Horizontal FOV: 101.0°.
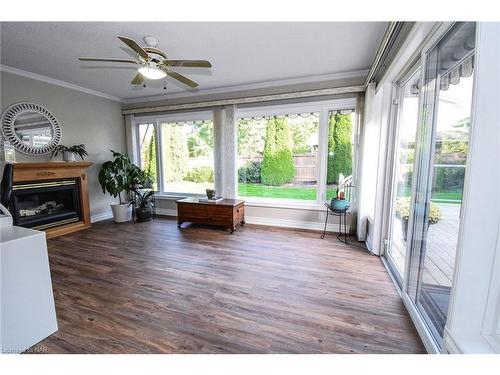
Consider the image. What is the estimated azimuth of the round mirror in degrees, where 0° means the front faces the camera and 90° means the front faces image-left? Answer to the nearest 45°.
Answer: approximately 315°

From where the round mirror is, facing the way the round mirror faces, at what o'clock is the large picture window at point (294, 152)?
The large picture window is roughly at 12 o'clock from the round mirror.

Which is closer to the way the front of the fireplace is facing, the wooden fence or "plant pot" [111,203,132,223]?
the wooden fence
